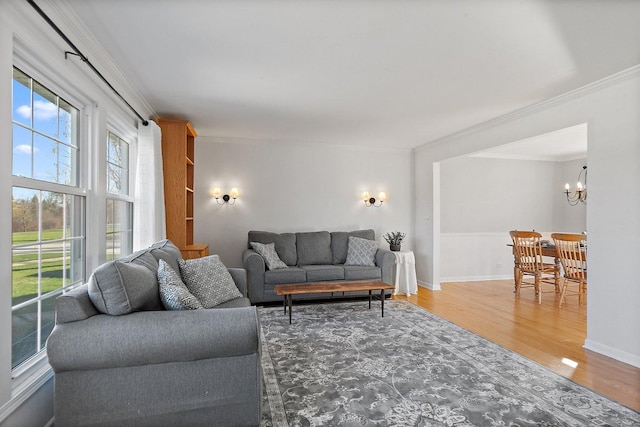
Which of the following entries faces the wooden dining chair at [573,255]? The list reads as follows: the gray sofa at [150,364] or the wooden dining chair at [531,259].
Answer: the gray sofa

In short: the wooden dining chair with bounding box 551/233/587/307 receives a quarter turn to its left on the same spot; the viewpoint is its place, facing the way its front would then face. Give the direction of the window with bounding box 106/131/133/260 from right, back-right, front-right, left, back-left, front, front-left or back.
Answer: left

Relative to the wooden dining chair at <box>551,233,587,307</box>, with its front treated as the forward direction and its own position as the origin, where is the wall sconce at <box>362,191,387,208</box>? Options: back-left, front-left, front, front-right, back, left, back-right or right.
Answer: back-left

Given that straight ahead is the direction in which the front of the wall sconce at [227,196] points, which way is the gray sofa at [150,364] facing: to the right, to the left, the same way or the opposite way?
to the left

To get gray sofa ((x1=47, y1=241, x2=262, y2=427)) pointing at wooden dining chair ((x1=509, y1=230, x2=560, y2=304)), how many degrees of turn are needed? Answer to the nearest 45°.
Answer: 0° — it already faces it

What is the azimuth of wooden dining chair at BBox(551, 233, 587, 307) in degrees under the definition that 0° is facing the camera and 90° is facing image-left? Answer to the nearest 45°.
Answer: approximately 225°

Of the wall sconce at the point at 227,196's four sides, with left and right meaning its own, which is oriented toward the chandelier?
left

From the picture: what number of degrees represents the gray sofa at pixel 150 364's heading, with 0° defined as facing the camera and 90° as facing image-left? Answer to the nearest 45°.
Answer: approximately 270°

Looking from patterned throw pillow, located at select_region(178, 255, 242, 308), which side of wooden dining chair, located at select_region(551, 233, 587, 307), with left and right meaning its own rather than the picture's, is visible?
back

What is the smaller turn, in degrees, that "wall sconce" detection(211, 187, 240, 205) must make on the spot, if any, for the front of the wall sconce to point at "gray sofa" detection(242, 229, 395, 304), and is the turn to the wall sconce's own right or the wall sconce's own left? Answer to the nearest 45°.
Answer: approximately 45° to the wall sconce's own left

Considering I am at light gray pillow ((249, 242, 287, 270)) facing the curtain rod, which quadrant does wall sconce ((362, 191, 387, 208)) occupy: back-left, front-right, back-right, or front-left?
back-left
